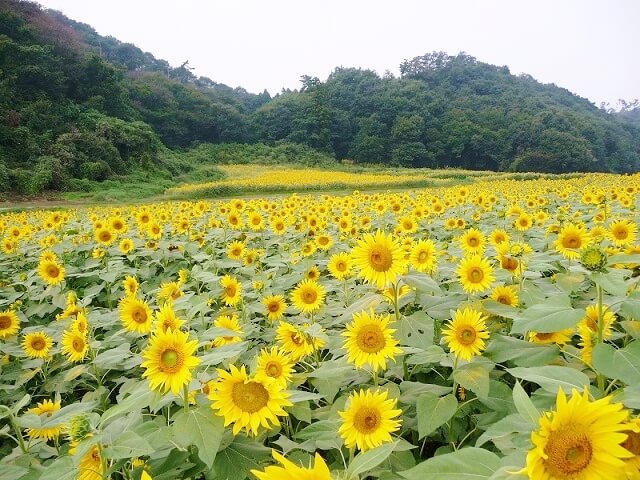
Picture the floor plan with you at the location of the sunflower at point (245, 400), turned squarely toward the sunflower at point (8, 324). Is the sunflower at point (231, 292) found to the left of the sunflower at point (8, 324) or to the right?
right

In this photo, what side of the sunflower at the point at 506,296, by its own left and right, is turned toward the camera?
front

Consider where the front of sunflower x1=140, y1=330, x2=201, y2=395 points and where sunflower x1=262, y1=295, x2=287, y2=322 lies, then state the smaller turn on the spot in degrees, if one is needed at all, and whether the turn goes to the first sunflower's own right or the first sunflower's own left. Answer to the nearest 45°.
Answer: approximately 135° to the first sunflower's own left

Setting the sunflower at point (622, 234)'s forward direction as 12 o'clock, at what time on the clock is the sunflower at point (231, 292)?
the sunflower at point (231, 292) is roughly at 2 o'clock from the sunflower at point (622, 234).

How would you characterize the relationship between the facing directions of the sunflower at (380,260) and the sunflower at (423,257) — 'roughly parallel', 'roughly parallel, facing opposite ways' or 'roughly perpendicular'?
roughly parallel

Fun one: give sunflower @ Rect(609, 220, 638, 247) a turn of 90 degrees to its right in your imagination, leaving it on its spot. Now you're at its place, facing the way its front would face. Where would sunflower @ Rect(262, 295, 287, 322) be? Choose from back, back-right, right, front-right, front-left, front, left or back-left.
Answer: front-left

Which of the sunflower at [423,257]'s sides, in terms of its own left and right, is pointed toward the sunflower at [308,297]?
front

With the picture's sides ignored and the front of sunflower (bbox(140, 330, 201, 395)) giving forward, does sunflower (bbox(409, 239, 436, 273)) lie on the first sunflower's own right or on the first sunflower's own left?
on the first sunflower's own left

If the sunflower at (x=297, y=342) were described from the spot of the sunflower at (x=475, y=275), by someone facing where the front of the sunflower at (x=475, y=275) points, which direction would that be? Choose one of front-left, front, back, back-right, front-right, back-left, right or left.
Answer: front-right

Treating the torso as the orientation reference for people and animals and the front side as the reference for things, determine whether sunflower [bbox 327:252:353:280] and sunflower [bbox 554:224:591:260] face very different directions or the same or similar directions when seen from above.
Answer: same or similar directions

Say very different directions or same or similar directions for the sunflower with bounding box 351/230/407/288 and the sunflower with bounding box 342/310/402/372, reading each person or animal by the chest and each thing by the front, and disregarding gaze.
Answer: same or similar directions

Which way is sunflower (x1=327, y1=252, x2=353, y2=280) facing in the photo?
toward the camera

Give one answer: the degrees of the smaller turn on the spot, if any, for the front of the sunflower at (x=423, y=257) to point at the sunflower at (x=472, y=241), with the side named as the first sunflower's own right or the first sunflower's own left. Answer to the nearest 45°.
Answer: approximately 135° to the first sunflower's own left

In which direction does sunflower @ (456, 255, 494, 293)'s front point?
toward the camera

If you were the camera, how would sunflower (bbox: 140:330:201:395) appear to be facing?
facing the viewer
